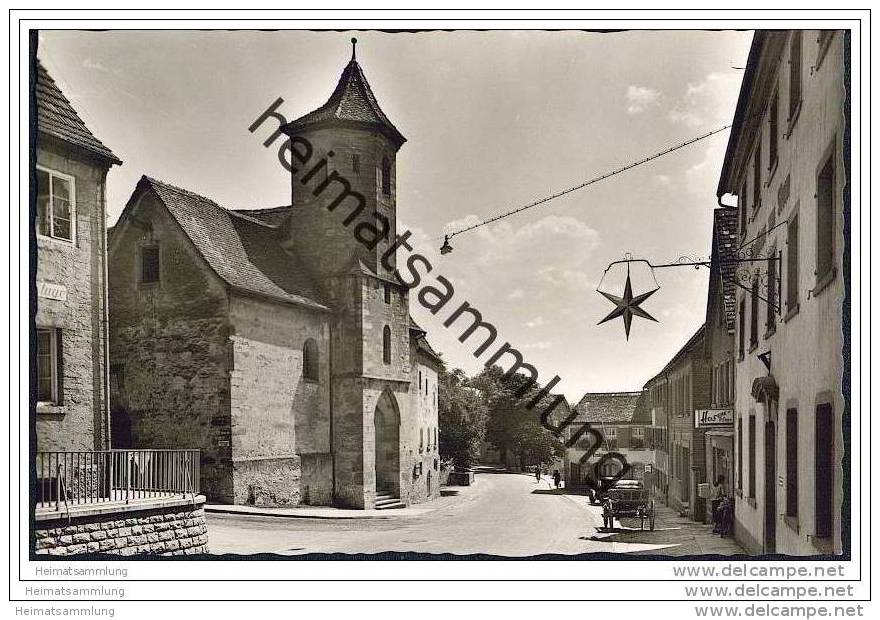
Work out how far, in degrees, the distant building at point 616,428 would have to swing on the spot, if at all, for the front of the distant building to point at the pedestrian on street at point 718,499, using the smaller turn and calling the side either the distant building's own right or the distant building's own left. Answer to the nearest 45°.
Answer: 0° — it already faces them

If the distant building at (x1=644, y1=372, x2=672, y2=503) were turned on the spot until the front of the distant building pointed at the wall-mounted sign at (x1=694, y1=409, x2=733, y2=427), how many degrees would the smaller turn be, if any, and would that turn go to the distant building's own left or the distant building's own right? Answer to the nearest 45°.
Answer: approximately 90° to the distant building's own left

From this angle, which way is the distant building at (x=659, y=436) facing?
to the viewer's left

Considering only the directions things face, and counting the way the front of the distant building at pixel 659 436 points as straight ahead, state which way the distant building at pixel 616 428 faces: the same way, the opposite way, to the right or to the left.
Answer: to the left

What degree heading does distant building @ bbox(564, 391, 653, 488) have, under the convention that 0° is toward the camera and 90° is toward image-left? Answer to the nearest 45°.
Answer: approximately 0°
